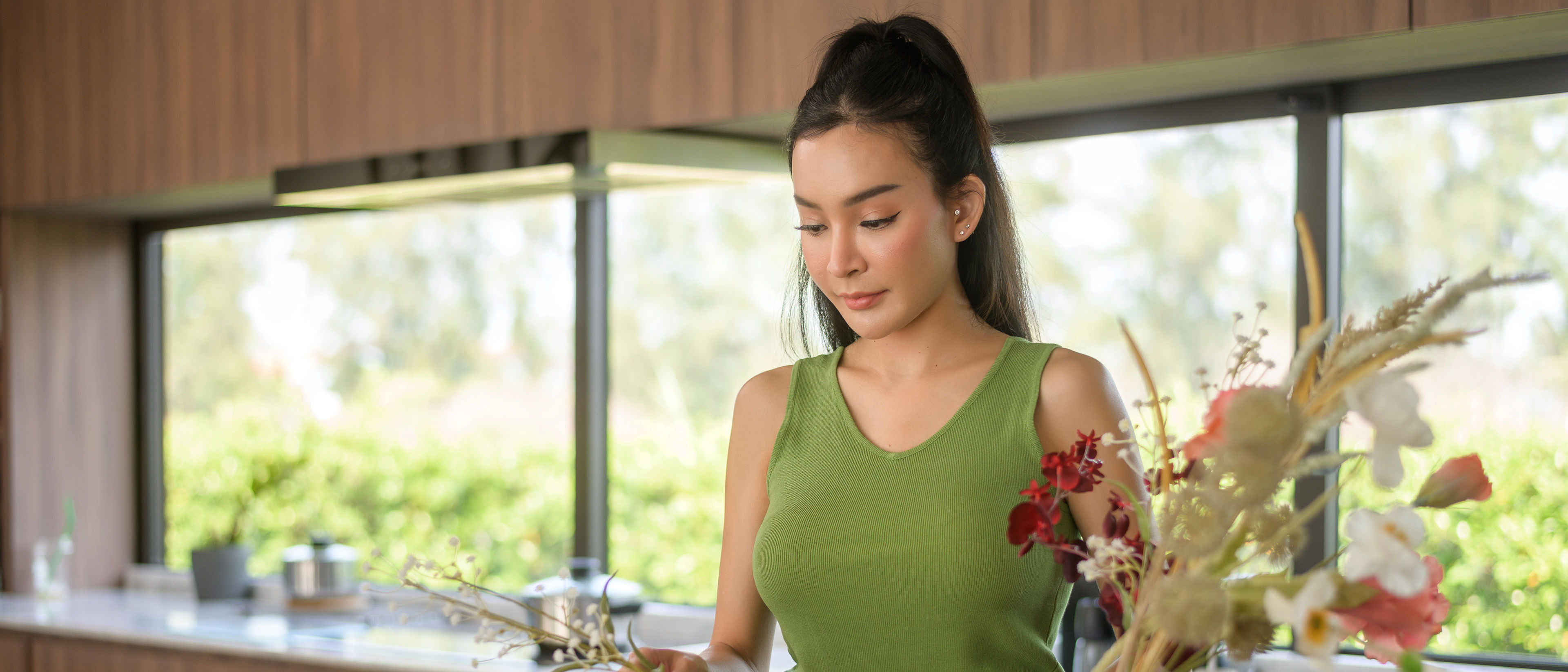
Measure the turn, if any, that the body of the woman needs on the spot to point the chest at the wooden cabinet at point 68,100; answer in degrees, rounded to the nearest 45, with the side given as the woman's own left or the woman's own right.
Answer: approximately 90° to the woman's own right

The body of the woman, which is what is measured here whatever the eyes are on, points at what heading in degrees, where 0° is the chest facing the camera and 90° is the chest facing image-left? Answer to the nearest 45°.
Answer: approximately 45°

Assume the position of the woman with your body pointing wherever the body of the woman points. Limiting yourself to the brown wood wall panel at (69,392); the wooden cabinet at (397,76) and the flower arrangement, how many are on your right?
2

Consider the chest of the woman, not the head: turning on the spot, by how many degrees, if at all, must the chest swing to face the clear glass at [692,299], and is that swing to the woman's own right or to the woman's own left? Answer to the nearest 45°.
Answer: approximately 135° to the woman's own right

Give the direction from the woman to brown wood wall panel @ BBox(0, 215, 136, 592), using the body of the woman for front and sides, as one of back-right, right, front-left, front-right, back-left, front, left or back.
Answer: right

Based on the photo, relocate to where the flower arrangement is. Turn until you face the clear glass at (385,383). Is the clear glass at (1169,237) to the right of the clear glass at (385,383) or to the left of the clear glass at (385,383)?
right

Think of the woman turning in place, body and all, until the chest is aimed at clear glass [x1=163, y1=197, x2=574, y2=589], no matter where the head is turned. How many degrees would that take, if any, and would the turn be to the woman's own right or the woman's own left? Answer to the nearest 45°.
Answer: approximately 90° to the woman's own right

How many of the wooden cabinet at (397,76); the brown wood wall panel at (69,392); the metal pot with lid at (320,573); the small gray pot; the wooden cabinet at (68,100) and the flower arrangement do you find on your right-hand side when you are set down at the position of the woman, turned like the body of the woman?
5

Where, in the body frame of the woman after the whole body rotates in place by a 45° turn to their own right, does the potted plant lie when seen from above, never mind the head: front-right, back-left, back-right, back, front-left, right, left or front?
front-right

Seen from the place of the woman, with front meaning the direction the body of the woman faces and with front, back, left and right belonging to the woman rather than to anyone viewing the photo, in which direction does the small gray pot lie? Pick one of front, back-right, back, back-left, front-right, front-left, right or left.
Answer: right
